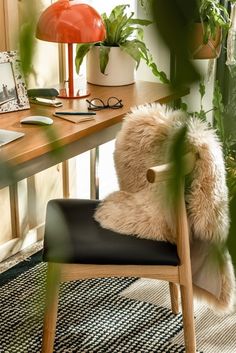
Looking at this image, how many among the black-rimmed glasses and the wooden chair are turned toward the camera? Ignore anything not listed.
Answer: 1

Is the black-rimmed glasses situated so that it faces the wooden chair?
yes

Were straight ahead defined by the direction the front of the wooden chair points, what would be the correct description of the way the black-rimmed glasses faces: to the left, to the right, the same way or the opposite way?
to the left

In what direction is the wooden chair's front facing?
to the viewer's left

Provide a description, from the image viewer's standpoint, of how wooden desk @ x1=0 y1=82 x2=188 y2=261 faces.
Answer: facing the viewer and to the right of the viewer

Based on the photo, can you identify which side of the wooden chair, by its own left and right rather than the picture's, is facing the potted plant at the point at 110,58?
right

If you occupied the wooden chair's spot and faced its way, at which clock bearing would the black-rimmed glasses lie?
The black-rimmed glasses is roughly at 3 o'clock from the wooden chair.
